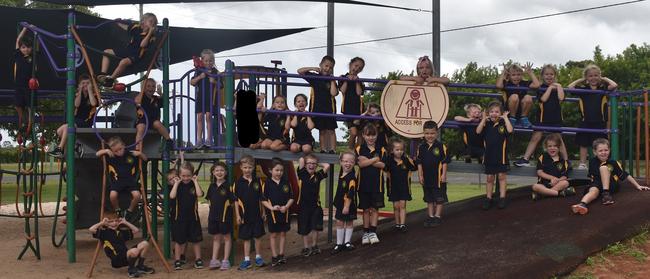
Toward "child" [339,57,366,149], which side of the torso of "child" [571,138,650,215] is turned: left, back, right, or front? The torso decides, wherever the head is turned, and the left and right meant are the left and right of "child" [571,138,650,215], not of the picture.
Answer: right

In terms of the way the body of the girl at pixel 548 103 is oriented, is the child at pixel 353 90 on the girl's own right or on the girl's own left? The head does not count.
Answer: on the girl's own right

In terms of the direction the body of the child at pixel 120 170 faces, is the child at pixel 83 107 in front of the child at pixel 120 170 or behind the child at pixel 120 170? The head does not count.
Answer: behind

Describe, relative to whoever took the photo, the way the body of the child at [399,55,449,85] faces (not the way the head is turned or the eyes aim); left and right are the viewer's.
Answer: facing the viewer

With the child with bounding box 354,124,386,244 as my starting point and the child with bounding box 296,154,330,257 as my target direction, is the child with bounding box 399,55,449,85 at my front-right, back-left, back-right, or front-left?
back-right

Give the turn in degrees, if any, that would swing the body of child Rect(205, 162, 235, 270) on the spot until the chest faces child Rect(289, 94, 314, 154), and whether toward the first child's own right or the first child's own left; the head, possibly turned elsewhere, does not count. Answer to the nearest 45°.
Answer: approximately 90° to the first child's own left

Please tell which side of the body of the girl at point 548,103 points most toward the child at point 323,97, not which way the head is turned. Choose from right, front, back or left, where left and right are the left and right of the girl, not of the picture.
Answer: right

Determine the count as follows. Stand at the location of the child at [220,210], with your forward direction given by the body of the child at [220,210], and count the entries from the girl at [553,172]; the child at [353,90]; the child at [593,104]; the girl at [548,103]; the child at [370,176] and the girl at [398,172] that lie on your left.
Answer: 6

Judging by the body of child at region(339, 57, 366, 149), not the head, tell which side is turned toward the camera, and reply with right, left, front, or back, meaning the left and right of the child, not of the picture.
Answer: front

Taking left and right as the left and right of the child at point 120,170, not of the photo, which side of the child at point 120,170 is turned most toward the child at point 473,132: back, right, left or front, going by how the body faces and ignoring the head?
left

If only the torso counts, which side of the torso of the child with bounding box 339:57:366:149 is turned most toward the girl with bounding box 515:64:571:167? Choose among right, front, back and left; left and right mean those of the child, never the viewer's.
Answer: left

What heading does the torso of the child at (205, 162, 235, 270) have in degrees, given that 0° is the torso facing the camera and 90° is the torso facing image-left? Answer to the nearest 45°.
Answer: approximately 0°

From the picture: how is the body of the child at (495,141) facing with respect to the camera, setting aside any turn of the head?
toward the camera

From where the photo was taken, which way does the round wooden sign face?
toward the camera
